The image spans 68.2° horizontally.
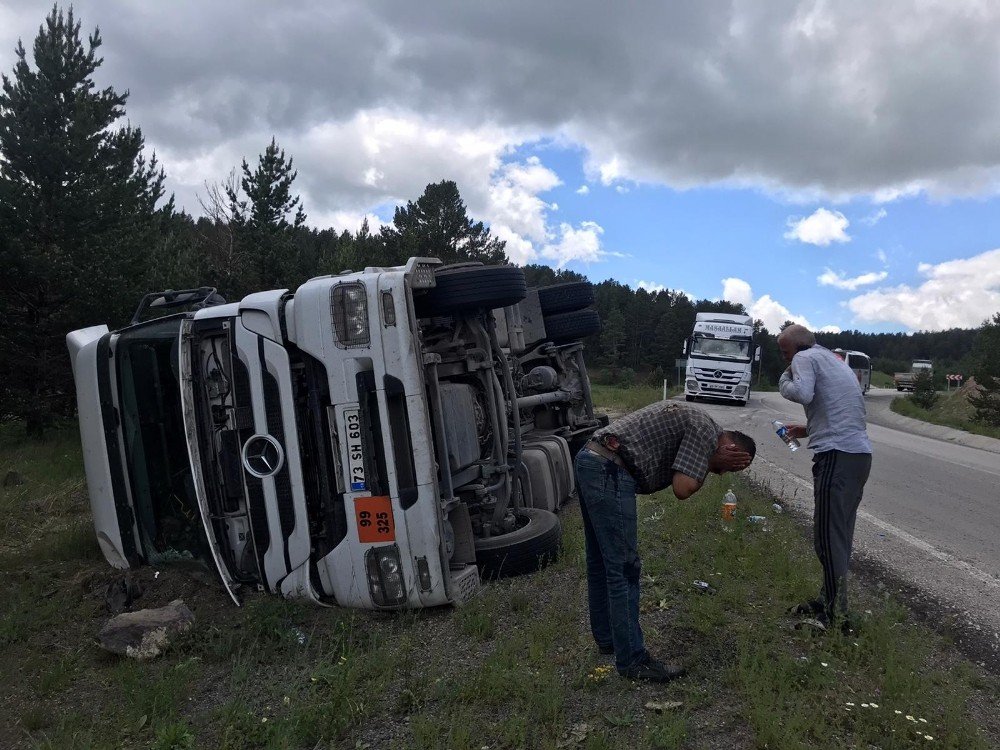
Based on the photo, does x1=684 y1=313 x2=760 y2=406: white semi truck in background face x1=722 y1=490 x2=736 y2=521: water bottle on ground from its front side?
yes

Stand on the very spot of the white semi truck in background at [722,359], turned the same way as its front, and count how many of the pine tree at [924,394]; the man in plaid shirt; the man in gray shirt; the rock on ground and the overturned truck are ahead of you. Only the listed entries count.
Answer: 4

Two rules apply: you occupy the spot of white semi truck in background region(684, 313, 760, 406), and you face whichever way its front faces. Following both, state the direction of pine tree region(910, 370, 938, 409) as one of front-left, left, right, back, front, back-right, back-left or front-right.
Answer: back-left

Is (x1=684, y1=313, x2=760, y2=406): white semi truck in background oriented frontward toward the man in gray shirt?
yes

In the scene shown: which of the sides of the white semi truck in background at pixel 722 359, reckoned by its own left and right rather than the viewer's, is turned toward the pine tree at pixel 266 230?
right

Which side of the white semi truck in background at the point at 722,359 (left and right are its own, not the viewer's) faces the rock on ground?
front

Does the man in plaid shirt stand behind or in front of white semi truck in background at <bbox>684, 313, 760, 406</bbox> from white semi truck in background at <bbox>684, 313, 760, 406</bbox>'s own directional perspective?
in front

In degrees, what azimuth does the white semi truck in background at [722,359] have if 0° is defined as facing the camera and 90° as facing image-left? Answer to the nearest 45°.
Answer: approximately 0°

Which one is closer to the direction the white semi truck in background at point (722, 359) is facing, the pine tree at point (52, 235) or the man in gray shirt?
the man in gray shirt

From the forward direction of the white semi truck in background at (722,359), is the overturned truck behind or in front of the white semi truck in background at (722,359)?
in front

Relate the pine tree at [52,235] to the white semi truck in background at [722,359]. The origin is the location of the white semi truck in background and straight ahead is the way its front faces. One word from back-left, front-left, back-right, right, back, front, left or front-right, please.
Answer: front-right
